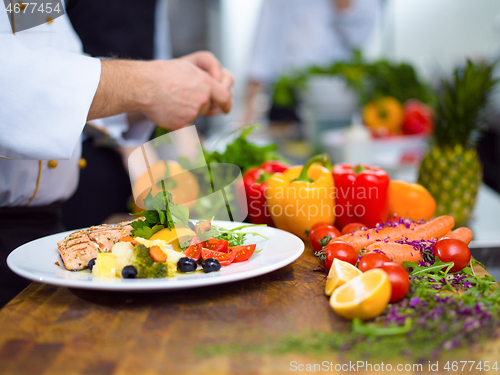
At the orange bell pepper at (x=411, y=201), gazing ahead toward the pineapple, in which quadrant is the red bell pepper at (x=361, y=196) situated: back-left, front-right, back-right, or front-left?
back-left

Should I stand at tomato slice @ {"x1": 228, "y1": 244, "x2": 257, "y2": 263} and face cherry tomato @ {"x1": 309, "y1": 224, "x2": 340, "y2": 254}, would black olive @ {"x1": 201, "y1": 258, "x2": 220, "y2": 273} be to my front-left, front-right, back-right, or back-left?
back-right

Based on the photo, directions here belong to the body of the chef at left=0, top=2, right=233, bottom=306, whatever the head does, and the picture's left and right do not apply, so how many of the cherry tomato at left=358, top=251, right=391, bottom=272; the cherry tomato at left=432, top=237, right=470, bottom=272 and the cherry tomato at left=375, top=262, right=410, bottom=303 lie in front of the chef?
3

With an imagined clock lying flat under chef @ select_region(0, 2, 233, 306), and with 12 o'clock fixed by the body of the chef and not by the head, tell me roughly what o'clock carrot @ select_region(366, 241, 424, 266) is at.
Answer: The carrot is roughly at 12 o'clock from the chef.

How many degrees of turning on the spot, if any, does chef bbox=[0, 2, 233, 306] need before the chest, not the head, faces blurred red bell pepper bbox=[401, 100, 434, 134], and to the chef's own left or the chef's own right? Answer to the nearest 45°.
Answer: approximately 90° to the chef's own left

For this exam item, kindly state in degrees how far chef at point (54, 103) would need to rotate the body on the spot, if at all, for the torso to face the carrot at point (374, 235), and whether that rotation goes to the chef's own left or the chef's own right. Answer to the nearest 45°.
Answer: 0° — they already face it

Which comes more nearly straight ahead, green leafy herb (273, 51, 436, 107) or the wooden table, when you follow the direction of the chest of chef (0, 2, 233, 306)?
the wooden table

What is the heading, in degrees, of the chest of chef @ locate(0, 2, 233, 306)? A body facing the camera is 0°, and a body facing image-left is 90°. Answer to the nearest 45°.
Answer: approximately 315°
